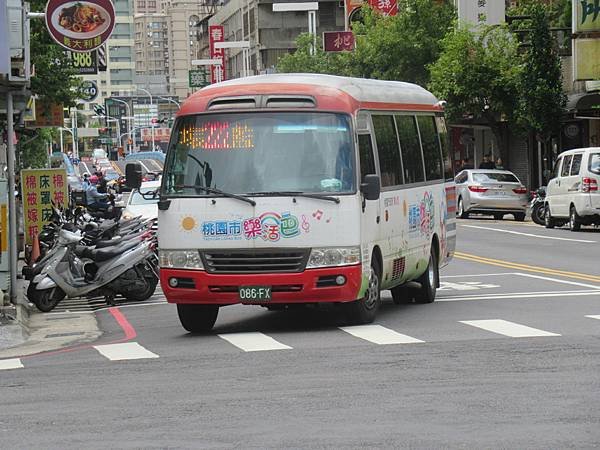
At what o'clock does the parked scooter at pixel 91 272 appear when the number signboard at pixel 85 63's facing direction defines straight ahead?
The parked scooter is roughly at 12 o'clock from the number signboard.

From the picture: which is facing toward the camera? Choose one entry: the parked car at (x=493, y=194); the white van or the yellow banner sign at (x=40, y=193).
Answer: the yellow banner sign

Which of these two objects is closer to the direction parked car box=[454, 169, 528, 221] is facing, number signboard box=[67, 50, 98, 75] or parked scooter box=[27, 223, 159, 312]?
the number signboard

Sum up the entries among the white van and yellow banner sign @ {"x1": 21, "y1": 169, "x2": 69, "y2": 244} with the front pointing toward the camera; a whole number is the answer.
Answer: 1

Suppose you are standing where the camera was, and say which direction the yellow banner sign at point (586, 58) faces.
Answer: facing the viewer

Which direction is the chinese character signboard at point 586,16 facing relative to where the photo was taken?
toward the camera

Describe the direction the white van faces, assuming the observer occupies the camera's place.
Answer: facing away from the viewer and to the left of the viewer

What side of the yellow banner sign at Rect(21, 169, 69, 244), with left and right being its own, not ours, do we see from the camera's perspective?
front

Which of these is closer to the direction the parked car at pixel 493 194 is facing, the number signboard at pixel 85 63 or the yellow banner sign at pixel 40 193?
the number signboard

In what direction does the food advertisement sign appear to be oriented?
toward the camera

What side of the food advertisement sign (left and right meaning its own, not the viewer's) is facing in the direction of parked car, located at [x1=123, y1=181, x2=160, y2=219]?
back

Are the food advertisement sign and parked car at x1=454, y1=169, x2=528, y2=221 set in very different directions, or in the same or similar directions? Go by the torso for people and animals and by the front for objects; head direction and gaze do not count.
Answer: very different directions

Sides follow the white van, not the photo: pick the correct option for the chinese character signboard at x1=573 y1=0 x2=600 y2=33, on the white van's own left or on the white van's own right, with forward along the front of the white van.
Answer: on the white van's own right

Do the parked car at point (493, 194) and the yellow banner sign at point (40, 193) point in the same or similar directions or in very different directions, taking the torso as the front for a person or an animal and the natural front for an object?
very different directions

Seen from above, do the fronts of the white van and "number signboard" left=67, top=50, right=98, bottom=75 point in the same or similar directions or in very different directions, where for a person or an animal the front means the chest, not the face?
very different directions

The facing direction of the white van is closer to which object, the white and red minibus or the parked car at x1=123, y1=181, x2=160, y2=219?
the parked car

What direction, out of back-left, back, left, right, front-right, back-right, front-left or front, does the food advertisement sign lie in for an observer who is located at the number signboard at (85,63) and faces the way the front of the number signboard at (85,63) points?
front
